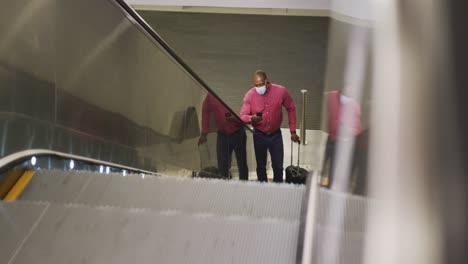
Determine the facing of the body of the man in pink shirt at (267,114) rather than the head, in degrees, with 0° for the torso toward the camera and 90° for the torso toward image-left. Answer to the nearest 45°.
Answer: approximately 0°

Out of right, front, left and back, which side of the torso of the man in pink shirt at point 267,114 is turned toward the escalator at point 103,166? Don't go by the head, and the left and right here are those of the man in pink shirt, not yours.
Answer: front

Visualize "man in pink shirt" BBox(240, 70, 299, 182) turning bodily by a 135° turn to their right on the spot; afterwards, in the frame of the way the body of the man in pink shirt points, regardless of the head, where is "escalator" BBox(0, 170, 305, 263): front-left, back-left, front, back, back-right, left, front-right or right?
back-left
